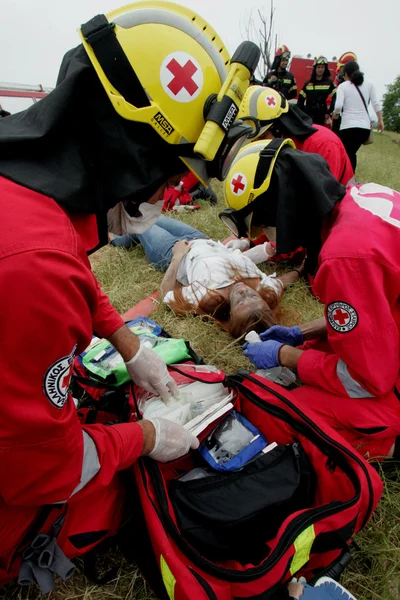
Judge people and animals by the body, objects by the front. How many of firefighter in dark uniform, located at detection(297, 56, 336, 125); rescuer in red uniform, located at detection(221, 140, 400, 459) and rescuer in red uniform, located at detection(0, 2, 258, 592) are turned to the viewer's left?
1

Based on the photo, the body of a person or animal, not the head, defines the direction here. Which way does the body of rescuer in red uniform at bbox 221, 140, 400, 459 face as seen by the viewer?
to the viewer's left

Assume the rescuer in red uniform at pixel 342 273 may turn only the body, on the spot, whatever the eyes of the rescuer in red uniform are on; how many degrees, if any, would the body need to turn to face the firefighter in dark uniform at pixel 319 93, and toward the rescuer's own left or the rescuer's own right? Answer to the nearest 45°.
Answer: approximately 90° to the rescuer's own right

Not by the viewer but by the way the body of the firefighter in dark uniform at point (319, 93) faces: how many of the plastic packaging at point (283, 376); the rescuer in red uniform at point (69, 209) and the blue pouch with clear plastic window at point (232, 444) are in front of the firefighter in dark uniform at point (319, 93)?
3

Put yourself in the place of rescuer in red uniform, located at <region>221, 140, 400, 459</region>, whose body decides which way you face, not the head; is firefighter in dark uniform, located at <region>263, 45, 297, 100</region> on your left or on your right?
on your right

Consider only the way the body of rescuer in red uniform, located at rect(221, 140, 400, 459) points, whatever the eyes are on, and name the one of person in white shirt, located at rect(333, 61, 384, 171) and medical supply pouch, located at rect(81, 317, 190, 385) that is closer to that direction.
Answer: the medical supply pouch

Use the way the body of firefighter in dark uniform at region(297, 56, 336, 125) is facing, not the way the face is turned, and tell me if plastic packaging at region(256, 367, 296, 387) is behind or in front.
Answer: in front

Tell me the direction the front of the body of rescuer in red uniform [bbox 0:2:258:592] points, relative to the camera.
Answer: to the viewer's right

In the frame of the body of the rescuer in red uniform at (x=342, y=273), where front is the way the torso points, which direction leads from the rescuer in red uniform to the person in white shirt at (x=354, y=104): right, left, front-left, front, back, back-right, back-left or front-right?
right

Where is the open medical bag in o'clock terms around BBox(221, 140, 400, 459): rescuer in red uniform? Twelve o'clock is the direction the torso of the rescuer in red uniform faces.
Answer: The open medical bag is roughly at 9 o'clock from the rescuer in red uniform.
